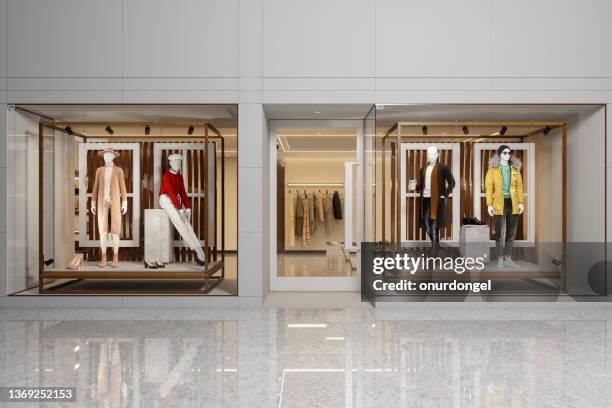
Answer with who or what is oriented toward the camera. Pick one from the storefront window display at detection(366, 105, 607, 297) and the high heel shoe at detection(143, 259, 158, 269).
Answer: the storefront window display

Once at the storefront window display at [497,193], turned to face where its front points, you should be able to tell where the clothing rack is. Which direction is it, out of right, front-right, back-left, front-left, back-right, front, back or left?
right

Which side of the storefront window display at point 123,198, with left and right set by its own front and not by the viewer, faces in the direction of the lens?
front

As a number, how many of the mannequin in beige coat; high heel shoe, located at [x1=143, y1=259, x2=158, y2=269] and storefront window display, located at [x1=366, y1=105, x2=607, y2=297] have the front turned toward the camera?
2

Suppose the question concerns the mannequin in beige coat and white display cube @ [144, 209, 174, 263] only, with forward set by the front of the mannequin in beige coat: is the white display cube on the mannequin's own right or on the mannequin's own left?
on the mannequin's own left

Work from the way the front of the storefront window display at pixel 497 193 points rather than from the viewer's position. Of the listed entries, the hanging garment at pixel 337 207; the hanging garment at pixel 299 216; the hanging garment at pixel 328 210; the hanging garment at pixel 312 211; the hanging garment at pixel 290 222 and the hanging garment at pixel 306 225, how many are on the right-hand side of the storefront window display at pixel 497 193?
6

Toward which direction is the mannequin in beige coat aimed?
toward the camera

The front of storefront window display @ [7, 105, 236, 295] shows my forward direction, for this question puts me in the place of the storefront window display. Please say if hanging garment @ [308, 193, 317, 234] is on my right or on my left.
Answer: on my left

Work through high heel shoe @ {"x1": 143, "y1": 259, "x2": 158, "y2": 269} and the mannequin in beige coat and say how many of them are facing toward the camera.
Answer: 1

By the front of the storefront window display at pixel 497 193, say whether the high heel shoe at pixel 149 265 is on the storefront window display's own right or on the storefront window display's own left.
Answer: on the storefront window display's own right

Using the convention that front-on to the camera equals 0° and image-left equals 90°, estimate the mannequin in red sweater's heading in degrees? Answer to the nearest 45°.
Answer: approximately 315°
